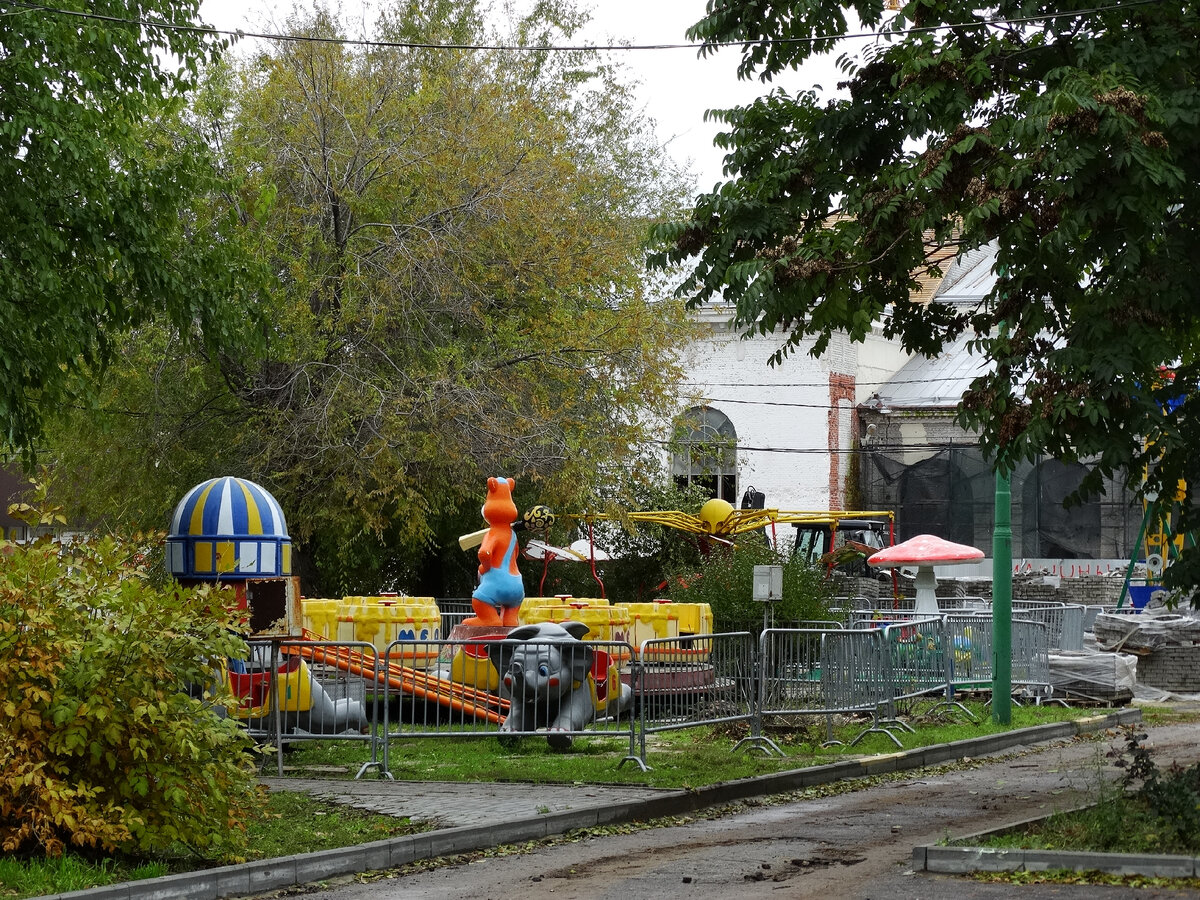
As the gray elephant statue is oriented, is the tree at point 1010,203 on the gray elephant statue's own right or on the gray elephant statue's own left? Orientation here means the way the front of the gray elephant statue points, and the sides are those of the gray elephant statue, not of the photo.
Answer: on the gray elephant statue's own left

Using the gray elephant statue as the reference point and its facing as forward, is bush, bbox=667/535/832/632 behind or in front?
behind

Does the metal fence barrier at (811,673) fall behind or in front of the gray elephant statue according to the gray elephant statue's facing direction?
behind

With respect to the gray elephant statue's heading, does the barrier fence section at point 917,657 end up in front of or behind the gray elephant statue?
behind

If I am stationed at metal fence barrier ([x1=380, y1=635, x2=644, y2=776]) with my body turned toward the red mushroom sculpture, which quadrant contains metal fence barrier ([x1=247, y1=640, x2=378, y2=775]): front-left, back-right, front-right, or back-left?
back-left

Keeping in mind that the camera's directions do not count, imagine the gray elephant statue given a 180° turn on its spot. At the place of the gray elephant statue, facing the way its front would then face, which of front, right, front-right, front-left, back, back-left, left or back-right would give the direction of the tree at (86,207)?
back-left

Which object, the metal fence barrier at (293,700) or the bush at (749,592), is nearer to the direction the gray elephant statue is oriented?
the metal fence barrier

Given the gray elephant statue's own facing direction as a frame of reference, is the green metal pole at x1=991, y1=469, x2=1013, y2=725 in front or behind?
behind

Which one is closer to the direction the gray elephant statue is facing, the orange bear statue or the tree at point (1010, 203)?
the tree

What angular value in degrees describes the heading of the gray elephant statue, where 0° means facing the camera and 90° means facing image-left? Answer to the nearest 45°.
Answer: approximately 45°

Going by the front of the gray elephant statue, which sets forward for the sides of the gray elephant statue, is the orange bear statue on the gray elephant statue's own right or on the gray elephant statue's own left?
on the gray elephant statue's own right

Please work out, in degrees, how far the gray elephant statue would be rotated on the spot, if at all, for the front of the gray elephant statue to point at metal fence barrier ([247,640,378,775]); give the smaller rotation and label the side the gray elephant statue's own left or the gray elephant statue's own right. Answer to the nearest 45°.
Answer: approximately 45° to the gray elephant statue's own right
